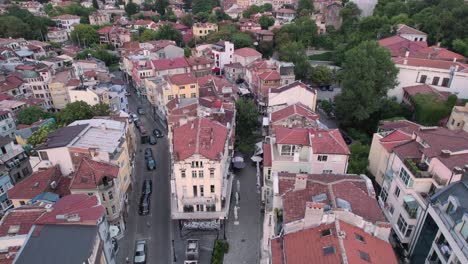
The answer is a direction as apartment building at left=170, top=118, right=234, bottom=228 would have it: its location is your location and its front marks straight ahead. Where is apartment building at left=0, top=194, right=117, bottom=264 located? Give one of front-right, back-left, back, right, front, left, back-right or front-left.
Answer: front-right

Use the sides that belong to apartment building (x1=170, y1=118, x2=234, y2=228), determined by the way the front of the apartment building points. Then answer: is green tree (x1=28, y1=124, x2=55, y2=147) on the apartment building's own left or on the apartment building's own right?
on the apartment building's own right

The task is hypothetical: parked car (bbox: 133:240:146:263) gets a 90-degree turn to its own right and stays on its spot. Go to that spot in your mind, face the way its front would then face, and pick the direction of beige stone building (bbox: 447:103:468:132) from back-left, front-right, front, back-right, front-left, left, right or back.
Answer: back

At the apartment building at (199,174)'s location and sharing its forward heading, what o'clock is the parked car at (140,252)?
The parked car is roughly at 2 o'clock from the apartment building.

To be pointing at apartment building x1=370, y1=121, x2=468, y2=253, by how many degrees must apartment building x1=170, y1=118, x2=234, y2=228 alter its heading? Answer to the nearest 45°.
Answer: approximately 90° to its left

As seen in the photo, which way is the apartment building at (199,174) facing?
toward the camera

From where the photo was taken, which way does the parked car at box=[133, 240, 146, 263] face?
toward the camera

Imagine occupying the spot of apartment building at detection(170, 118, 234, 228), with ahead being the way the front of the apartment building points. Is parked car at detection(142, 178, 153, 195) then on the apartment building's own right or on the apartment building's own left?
on the apartment building's own right

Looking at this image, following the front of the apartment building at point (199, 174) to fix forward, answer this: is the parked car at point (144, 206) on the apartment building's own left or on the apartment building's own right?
on the apartment building's own right

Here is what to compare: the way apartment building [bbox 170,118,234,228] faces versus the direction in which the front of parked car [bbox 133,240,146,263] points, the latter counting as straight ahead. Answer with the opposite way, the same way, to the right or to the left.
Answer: the same way

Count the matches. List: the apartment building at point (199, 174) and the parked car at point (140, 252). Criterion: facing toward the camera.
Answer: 2
